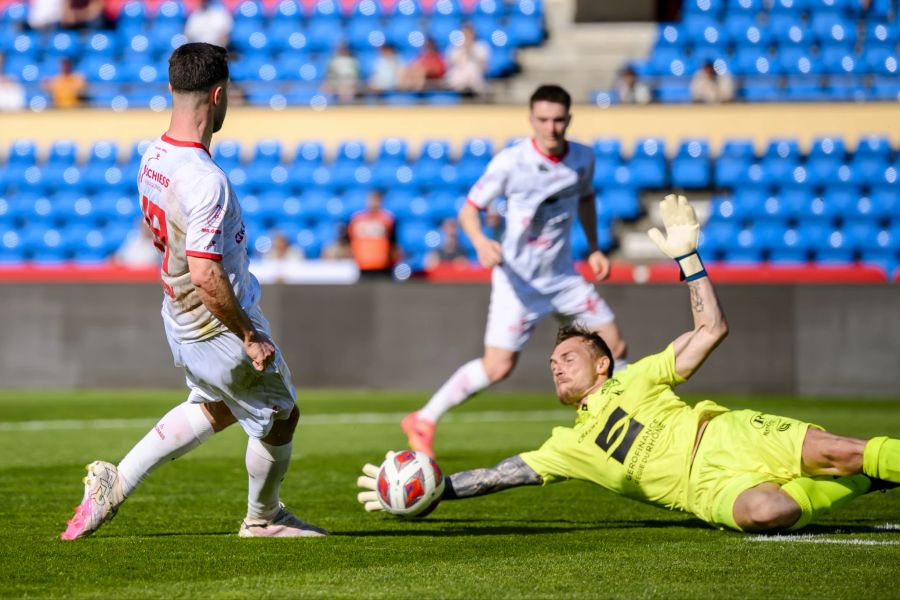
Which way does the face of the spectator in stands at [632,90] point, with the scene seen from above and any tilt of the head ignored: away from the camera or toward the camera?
toward the camera

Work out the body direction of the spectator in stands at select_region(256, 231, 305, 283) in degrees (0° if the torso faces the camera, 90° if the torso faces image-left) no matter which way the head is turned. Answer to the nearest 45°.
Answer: approximately 0°

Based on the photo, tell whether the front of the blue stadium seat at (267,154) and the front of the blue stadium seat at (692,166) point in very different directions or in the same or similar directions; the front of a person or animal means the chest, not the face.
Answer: same or similar directions

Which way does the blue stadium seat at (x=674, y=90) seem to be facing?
toward the camera

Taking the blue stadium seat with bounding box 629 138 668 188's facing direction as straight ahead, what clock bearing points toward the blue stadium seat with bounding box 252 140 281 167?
the blue stadium seat with bounding box 252 140 281 167 is roughly at 3 o'clock from the blue stadium seat with bounding box 629 138 668 188.

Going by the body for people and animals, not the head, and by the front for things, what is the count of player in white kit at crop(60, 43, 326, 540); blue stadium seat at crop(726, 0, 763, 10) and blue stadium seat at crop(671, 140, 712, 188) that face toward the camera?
2

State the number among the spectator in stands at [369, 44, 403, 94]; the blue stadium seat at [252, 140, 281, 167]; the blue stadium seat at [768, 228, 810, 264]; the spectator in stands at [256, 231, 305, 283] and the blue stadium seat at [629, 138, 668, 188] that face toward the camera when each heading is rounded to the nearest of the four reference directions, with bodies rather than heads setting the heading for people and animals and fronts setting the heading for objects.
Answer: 5

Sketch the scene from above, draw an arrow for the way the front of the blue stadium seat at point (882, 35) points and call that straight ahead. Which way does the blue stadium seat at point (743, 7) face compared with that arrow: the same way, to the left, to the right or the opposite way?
the same way

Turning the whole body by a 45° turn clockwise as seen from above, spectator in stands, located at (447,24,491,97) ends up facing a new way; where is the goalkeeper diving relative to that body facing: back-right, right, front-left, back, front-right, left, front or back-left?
front-left

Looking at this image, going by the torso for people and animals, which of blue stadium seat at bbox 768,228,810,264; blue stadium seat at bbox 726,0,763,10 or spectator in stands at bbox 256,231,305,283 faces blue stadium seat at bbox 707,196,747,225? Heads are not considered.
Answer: blue stadium seat at bbox 726,0,763,10

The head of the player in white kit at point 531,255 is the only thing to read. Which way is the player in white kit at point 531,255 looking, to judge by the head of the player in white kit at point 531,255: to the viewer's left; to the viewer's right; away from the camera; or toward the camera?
toward the camera

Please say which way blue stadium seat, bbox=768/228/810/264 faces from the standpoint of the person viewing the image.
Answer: facing the viewer

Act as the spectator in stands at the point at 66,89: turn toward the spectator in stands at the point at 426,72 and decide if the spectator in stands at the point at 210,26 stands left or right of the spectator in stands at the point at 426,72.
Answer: left

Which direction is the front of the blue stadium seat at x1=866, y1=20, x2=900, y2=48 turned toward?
toward the camera

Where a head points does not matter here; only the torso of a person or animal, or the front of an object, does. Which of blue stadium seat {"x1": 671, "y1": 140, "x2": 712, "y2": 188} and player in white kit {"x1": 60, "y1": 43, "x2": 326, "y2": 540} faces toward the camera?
the blue stadium seat

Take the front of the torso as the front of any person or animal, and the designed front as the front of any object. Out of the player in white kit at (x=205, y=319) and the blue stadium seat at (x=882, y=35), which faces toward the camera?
the blue stadium seat
